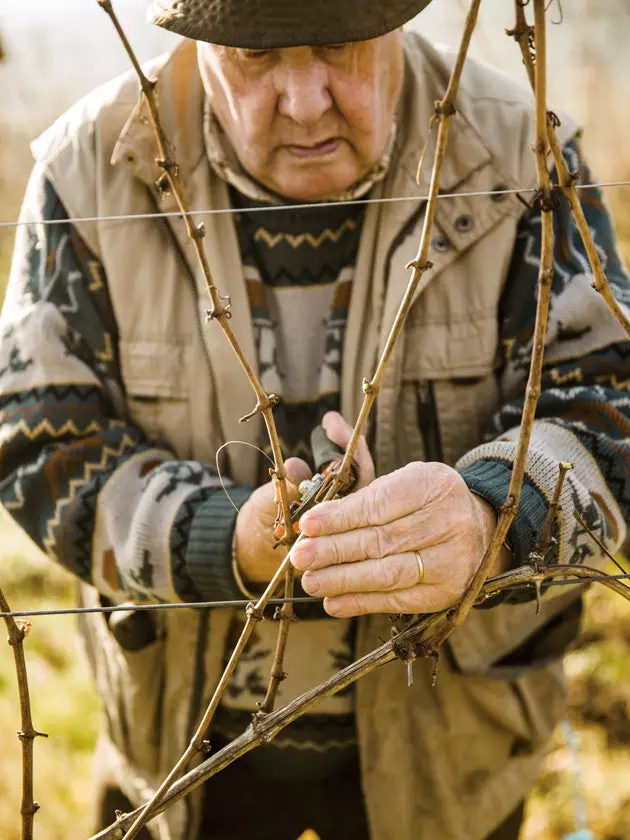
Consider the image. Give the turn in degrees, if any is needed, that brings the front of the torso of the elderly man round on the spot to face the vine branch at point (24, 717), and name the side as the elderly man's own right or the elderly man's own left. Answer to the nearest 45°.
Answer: approximately 45° to the elderly man's own right

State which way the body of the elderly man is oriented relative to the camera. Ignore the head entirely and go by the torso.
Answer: toward the camera

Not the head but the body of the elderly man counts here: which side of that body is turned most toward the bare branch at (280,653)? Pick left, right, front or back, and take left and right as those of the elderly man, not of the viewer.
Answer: front

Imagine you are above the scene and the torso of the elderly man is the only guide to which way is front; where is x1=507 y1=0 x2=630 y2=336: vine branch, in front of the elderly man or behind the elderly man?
in front

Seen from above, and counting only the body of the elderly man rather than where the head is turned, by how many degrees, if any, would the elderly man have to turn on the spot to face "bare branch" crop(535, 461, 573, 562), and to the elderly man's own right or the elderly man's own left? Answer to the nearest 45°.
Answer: approximately 45° to the elderly man's own left

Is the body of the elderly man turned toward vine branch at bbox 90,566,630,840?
yes
